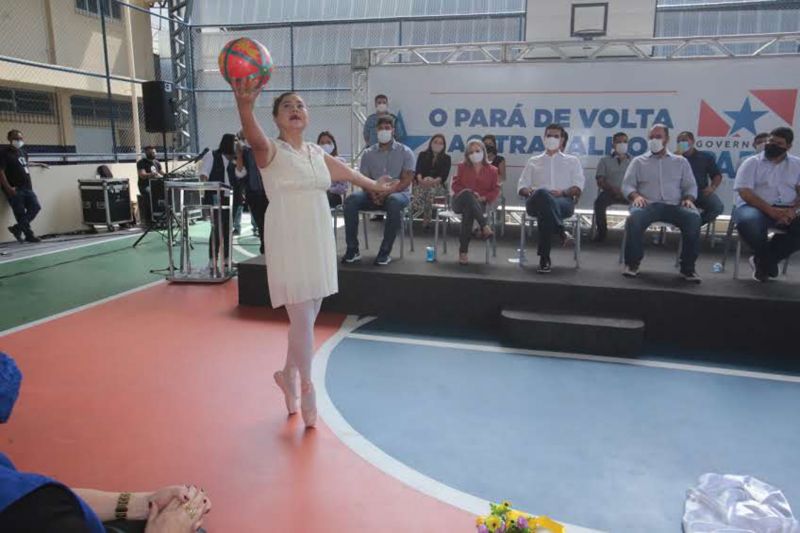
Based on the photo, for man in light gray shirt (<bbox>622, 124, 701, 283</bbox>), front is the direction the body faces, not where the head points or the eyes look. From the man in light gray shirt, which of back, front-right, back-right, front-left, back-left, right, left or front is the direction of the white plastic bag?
front

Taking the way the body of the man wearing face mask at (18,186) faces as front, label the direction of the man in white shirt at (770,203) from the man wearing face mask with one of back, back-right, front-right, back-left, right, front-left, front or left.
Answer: front

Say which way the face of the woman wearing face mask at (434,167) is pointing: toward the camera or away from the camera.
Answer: toward the camera

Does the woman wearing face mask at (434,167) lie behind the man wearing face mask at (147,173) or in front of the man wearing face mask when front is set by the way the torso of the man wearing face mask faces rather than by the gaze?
in front

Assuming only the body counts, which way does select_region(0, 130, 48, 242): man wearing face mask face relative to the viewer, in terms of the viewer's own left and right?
facing the viewer and to the right of the viewer

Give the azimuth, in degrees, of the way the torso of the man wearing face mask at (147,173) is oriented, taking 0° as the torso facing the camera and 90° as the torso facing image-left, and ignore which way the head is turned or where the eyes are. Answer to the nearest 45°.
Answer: approximately 315°

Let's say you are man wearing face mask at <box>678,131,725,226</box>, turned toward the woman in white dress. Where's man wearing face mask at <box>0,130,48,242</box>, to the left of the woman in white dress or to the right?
right

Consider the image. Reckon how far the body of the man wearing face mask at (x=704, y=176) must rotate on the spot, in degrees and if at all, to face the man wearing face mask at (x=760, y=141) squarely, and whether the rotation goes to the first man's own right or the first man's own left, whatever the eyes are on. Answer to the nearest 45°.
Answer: approximately 90° to the first man's own left

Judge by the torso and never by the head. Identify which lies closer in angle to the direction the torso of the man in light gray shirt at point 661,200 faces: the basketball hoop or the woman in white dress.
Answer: the woman in white dress

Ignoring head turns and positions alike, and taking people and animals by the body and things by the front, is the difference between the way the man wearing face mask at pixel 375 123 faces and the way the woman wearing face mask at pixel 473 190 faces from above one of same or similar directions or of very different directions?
same or similar directions

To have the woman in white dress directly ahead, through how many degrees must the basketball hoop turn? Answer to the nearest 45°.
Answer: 0° — it already faces them

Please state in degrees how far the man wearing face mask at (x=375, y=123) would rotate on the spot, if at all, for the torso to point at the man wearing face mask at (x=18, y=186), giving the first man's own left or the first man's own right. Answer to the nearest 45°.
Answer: approximately 90° to the first man's own right

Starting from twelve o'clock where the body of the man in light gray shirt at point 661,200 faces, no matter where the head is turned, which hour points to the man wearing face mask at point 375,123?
The man wearing face mask is roughly at 4 o'clock from the man in light gray shirt.

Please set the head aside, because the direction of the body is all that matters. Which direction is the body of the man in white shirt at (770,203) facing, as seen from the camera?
toward the camera

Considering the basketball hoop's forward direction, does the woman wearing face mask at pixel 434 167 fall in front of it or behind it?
in front

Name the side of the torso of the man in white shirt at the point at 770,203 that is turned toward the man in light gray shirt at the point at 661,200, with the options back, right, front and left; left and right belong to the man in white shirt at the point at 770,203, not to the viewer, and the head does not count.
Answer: right

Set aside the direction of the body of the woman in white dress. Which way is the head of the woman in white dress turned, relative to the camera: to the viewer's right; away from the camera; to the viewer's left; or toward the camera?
toward the camera

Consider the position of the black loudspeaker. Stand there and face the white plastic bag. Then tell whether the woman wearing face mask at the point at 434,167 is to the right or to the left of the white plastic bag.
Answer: left
